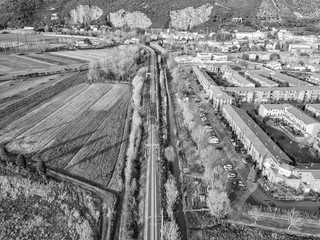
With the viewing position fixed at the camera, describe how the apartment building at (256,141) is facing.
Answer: facing the viewer and to the left of the viewer

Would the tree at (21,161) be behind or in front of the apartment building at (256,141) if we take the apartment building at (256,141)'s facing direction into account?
in front

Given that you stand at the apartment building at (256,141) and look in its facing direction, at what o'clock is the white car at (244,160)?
The white car is roughly at 11 o'clock from the apartment building.

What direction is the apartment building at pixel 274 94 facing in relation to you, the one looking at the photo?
facing the viewer

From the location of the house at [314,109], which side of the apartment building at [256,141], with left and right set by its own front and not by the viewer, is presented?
back

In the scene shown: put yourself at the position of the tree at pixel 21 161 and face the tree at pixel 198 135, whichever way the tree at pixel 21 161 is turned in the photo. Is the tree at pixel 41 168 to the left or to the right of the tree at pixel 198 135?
right

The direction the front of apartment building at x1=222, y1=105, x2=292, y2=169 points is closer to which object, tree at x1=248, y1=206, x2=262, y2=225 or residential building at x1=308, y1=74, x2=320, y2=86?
the tree

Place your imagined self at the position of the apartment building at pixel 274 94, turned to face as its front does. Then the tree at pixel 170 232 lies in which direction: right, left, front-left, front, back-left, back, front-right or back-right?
front

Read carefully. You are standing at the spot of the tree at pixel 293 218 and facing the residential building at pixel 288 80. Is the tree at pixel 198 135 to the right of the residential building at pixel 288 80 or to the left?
left

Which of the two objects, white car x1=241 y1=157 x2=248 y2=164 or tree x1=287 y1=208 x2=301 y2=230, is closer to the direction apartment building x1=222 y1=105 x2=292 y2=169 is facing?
the white car

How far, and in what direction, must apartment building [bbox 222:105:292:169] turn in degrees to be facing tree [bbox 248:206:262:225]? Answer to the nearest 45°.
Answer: approximately 45° to its left

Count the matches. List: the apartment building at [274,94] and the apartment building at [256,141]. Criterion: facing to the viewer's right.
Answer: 0

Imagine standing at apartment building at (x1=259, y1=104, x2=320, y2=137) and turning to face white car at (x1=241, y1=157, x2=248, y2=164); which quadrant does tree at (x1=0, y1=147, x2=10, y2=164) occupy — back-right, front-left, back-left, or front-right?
front-right

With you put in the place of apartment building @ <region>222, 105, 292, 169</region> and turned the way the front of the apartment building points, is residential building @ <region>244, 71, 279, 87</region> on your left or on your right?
on your right

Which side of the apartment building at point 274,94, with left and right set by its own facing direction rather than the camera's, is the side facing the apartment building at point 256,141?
front

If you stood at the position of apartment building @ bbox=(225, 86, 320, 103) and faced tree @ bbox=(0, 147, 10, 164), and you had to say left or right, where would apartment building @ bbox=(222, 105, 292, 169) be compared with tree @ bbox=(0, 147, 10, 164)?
left

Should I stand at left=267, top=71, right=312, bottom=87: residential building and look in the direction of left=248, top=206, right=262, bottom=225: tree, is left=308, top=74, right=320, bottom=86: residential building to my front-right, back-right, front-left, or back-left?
back-left
